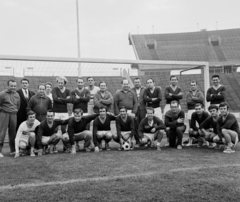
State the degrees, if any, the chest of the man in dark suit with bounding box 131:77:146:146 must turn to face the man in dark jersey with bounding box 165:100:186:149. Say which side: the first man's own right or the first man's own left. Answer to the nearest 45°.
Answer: approximately 45° to the first man's own left

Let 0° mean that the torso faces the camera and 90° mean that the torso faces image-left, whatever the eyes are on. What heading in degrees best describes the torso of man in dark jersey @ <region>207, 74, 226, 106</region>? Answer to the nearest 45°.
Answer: approximately 0°

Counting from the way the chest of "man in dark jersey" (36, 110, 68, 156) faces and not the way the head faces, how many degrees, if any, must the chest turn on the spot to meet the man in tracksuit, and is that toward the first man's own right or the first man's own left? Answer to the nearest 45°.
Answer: approximately 90° to the first man's own right

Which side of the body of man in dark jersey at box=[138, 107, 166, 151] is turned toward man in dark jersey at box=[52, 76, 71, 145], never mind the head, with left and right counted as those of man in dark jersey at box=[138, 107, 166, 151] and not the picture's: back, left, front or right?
right

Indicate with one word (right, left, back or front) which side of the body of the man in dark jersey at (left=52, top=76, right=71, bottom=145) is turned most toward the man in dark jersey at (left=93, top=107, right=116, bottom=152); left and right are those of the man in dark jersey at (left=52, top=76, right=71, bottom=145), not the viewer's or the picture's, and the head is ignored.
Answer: left

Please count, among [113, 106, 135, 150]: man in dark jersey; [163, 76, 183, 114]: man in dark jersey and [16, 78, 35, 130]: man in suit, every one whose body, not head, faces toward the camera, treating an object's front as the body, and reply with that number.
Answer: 3

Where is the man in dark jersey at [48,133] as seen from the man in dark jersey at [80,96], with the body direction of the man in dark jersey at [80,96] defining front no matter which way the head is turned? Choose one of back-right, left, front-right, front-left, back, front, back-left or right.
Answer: front-right

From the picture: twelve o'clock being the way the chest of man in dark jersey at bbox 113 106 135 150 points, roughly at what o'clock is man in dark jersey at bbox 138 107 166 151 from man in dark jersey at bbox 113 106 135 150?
man in dark jersey at bbox 138 107 166 151 is roughly at 9 o'clock from man in dark jersey at bbox 113 106 135 150.

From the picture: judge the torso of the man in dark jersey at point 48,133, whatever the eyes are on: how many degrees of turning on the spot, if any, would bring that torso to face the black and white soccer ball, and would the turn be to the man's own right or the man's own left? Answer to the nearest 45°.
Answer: approximately 90° to the man's own left

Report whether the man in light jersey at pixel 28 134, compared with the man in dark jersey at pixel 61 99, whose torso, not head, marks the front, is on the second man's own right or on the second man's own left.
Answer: on the second man's own right
